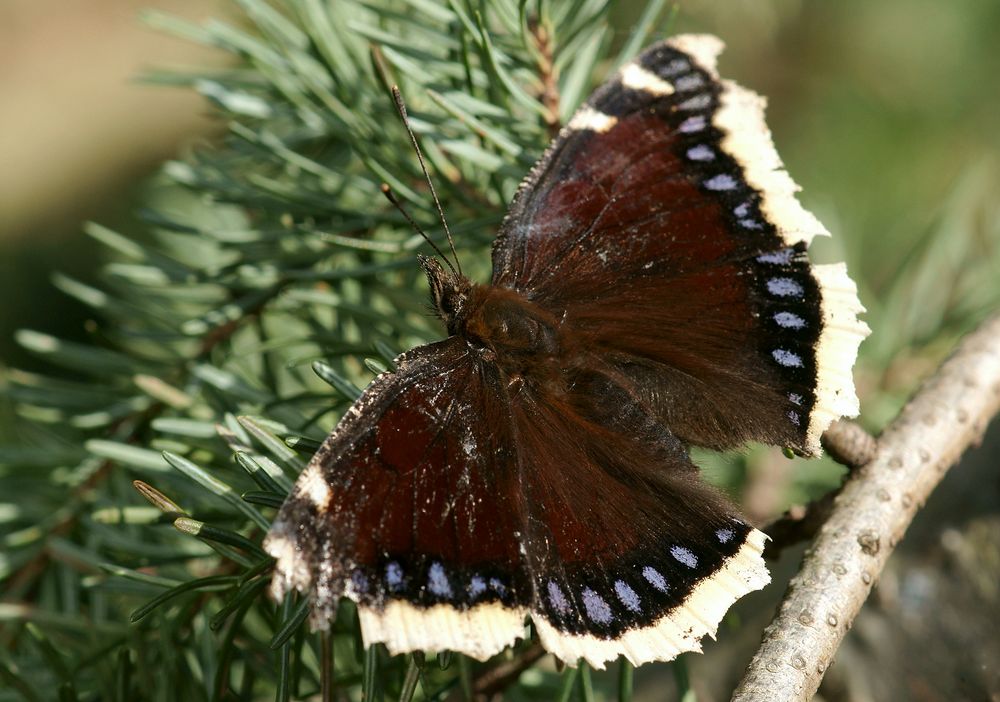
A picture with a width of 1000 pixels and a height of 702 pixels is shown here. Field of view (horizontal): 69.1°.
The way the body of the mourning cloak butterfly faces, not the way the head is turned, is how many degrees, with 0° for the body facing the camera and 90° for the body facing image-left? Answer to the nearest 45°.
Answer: approximately 135°
